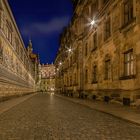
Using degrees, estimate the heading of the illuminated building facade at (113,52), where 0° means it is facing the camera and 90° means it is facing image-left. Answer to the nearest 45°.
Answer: approximately 45°
